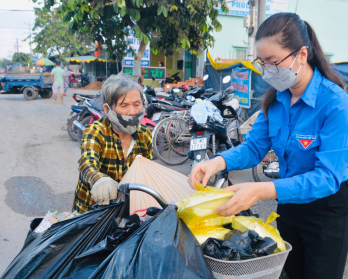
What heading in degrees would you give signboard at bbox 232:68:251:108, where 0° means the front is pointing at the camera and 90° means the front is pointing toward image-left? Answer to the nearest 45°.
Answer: approximately 0°

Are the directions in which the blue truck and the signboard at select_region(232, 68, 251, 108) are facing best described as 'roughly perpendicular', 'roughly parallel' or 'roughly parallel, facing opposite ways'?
roughly perpendicular

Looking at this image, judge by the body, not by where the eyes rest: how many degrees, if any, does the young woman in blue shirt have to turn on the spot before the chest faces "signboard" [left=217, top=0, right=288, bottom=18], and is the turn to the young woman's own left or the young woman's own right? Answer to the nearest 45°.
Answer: approximately 135° to the young woman's own right

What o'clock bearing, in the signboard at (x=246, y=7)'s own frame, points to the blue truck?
The blue truck is roughly at 3 o'clock from the signboard.

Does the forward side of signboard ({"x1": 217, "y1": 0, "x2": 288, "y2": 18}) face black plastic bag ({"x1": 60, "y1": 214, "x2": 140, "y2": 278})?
yes

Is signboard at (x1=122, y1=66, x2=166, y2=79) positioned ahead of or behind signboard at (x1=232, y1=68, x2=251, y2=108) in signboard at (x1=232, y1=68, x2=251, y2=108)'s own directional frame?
behind

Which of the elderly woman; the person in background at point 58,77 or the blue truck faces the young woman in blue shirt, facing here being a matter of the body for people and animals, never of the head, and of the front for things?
the elderly woman

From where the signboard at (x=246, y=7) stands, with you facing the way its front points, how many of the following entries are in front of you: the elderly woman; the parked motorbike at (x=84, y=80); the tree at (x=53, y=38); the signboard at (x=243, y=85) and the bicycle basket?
3

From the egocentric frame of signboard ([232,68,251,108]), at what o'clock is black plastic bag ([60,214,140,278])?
The black plastic bag is roughly at 12 o'clock from the signboard.

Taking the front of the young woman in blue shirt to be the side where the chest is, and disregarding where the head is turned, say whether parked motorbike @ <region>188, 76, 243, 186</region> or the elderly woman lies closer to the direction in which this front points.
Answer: the elderly woman

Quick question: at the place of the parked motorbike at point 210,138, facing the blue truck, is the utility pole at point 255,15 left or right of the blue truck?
right

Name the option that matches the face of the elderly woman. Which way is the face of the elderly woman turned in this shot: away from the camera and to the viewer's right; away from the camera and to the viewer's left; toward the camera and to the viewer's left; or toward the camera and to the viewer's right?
toward the camera and to the viewer's right
